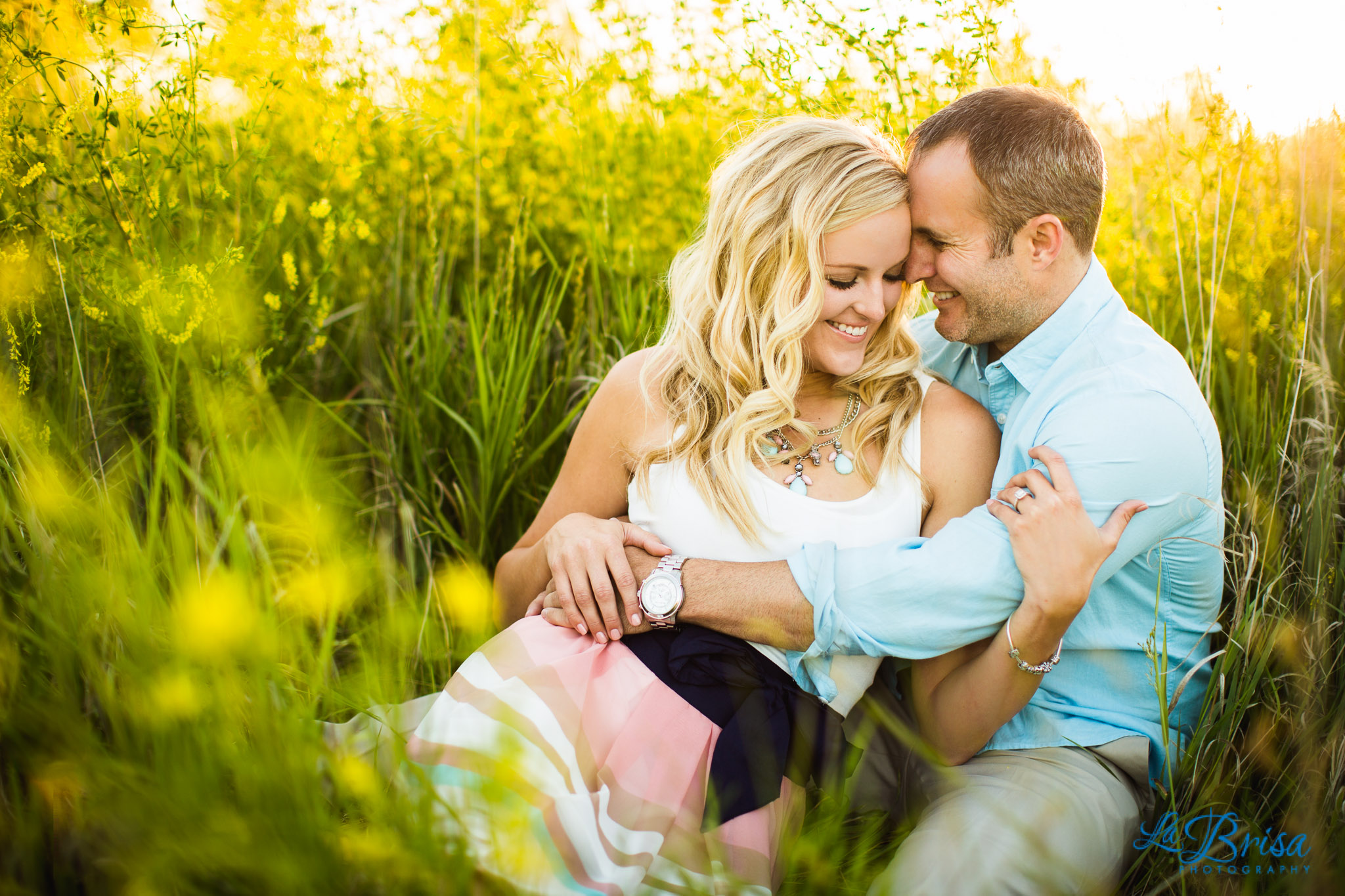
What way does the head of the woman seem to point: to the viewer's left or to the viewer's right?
to the viewer's right

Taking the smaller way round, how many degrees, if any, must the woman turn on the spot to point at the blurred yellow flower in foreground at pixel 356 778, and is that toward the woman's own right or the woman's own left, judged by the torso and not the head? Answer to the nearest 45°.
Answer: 0° — they already face it

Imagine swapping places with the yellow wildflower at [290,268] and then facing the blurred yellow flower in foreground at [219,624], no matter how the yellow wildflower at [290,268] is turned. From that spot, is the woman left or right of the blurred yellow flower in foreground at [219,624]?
left

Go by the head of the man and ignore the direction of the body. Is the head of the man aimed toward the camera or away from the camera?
toward the camera

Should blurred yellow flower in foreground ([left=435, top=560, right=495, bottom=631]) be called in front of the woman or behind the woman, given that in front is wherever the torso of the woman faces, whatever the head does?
in front

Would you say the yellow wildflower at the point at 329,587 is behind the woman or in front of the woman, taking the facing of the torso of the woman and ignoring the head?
in front

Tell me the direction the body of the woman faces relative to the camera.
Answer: toward the camera

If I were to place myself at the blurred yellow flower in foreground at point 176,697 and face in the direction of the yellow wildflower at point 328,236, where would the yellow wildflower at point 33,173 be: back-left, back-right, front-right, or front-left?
front-left

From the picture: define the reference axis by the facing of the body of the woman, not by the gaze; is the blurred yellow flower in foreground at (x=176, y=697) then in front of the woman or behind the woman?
in front

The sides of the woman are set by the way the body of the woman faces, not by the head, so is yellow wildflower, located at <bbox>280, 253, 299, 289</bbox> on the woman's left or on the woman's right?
on the woman's right

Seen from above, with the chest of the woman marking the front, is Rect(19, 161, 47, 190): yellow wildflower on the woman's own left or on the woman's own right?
on the woman's own right
